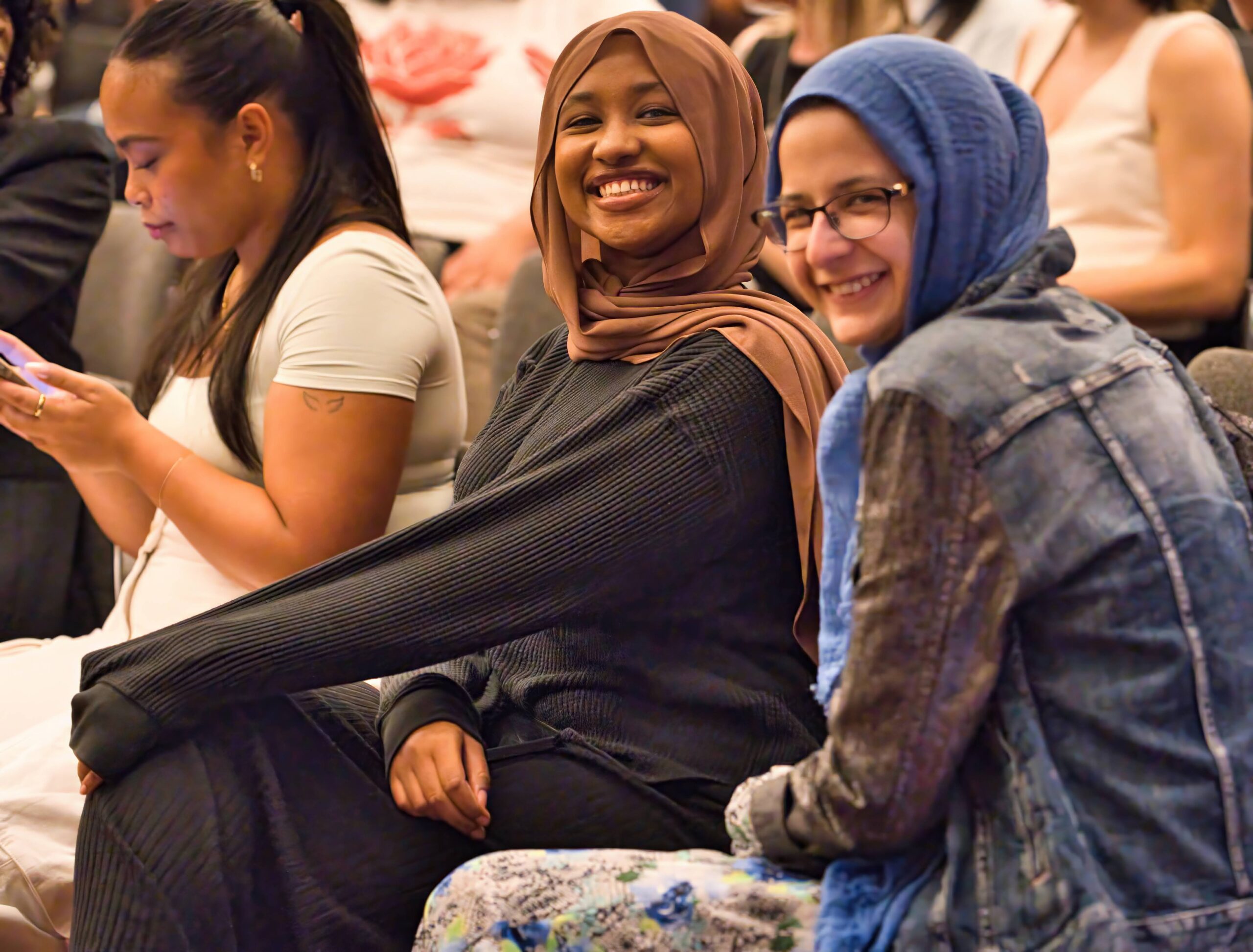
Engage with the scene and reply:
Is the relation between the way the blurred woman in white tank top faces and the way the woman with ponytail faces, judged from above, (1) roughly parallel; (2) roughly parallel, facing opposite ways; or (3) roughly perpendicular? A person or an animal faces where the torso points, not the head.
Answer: roughly parallel

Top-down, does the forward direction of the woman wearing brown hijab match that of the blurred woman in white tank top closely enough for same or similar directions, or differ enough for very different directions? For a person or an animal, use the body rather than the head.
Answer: same or similar directions

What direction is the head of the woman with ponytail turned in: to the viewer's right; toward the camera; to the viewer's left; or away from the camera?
to the viewer's left

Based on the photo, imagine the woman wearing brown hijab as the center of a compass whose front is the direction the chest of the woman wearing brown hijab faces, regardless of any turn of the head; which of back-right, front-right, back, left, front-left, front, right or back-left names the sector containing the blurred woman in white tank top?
back

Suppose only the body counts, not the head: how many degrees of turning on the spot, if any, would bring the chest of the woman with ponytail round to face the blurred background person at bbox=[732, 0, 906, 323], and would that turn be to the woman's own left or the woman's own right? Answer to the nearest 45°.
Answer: approximately 135° to the woman's own right

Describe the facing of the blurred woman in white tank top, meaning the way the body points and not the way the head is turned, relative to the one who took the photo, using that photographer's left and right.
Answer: facing the viewer and to the left of the viewer

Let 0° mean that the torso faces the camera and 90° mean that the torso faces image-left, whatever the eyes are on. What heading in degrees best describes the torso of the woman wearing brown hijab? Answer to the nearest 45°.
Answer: approximately 45°

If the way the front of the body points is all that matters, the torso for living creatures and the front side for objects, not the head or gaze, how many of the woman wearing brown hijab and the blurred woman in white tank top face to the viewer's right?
0

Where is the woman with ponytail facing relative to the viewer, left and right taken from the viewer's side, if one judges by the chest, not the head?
facing to the left of the viewer
